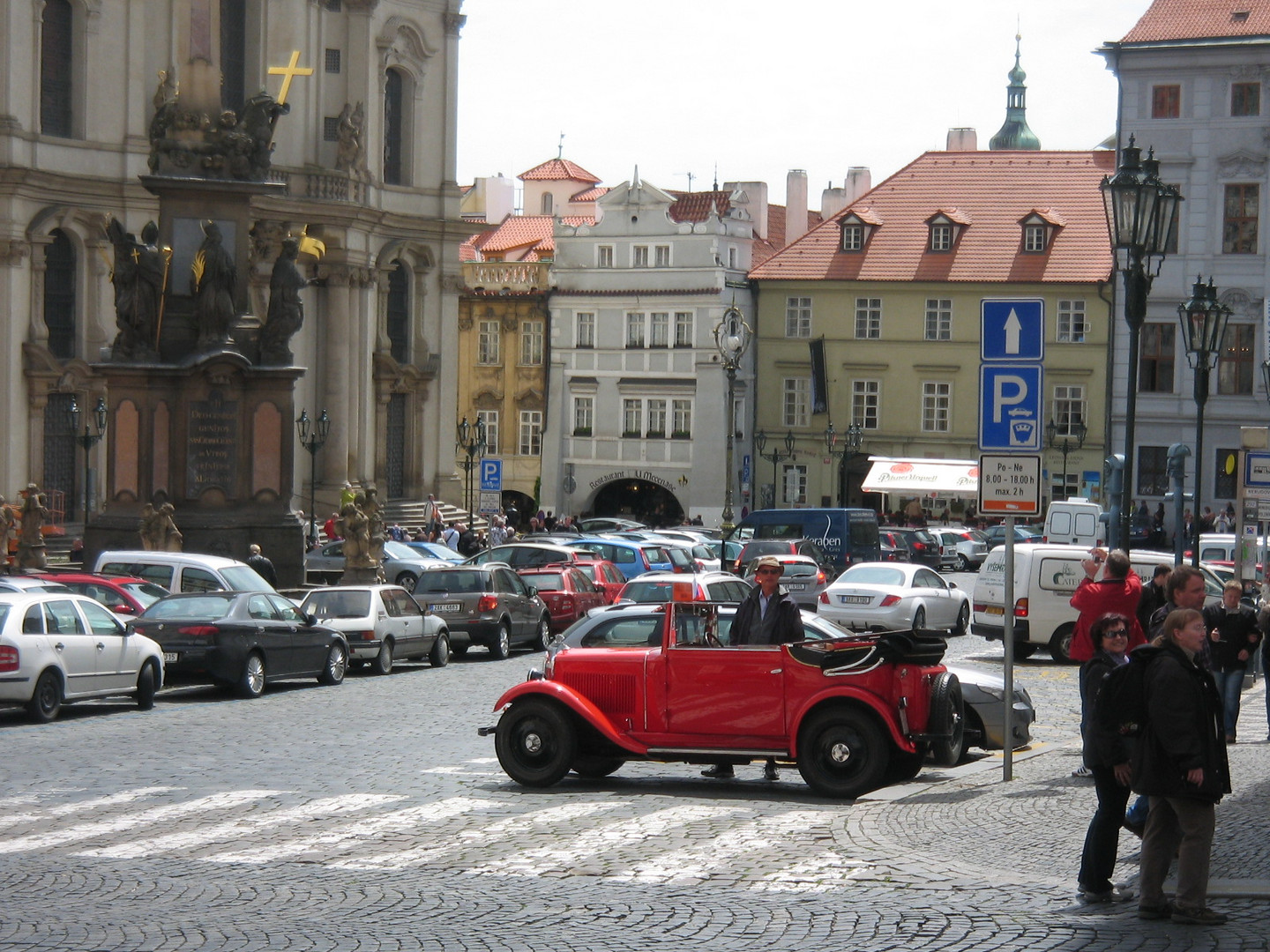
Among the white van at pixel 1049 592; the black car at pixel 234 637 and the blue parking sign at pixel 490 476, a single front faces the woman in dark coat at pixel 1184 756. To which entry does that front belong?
the blue parking sign

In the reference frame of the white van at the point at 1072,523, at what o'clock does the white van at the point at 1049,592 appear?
the white van at the point at 1049,592 is roughly at 6 o'clock from the white van at the point at 1072,523.

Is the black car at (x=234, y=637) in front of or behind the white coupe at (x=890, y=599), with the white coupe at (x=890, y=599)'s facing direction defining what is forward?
behind

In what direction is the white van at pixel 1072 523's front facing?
away from the camera

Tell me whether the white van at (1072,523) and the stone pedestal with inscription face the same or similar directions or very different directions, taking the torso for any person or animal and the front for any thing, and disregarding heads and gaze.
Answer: very different directions

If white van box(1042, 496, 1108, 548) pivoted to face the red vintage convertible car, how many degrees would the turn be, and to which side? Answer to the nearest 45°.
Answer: approximately 180°

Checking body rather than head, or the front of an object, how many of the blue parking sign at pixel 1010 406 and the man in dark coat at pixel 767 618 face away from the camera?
0

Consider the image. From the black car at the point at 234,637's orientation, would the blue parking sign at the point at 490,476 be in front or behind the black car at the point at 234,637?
in front

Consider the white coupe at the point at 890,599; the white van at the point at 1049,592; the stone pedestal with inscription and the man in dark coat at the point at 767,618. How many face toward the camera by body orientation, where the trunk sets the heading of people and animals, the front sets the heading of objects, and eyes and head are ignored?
2

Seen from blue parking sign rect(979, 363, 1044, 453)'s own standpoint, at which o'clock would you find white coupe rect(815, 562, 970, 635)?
The white coupe is roughly at 6 o'clock from the blue parking sign.

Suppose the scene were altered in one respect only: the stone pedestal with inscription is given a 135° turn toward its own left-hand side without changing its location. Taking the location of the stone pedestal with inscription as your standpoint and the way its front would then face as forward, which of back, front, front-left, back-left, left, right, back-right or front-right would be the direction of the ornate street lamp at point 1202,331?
right

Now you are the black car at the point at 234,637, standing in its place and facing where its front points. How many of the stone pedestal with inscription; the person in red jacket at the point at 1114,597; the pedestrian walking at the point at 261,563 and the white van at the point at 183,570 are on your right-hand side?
1

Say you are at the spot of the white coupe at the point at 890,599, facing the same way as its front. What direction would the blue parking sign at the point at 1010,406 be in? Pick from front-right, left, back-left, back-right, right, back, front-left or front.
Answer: back-right
